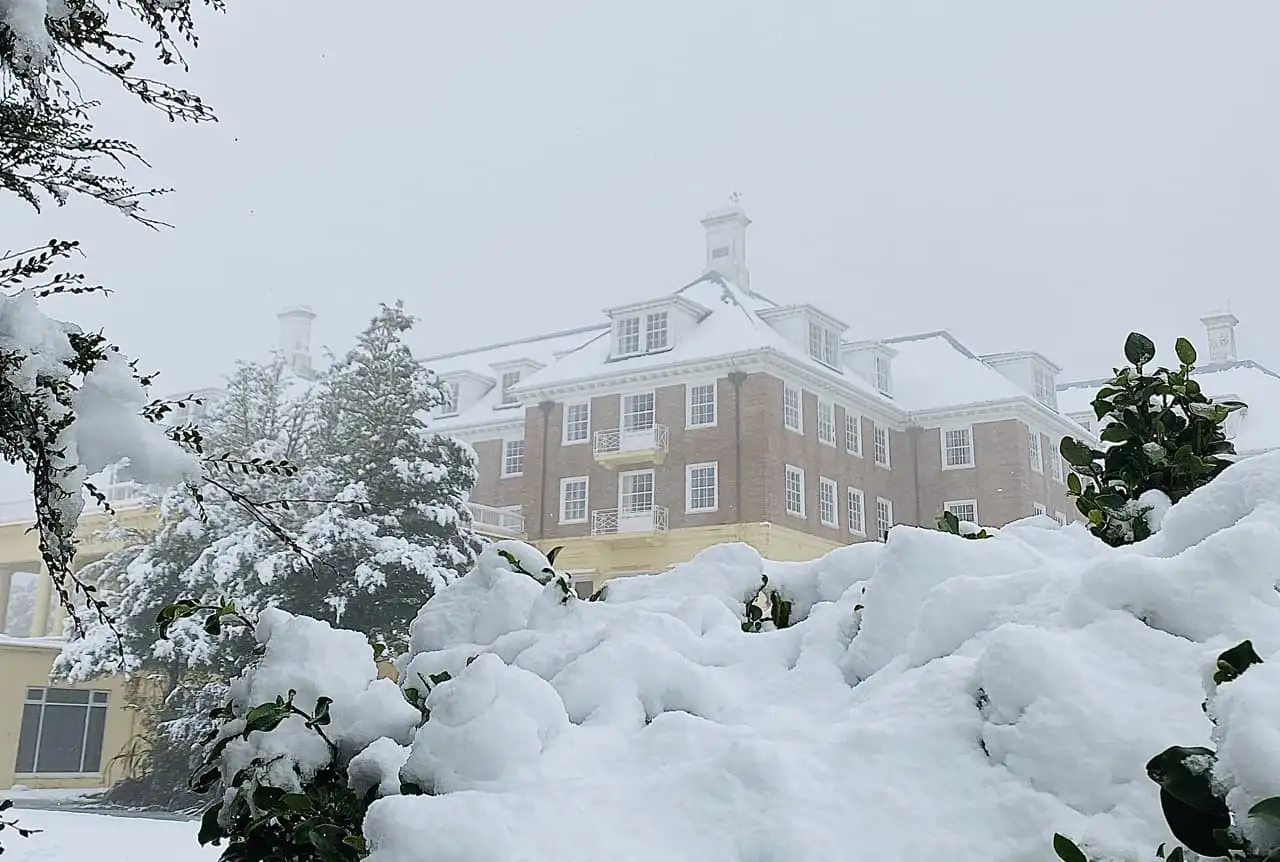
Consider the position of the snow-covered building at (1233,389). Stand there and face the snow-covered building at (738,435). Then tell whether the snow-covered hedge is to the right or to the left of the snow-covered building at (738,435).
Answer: left

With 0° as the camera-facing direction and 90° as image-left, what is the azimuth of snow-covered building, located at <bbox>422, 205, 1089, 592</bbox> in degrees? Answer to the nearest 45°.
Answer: approximately 45°

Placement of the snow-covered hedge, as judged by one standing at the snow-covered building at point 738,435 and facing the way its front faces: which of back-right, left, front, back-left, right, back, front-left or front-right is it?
front-left

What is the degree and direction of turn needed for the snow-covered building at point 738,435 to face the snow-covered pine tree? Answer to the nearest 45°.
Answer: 0° — it already faces it

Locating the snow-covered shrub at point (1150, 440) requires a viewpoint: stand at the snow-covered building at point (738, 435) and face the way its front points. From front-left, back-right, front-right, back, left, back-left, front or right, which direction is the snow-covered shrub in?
front-left
